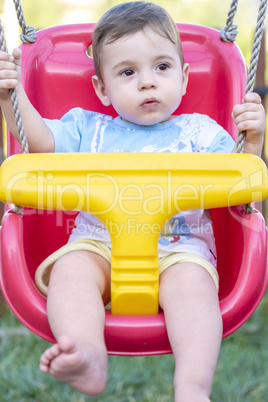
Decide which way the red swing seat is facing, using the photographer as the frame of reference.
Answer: facing the viewer
